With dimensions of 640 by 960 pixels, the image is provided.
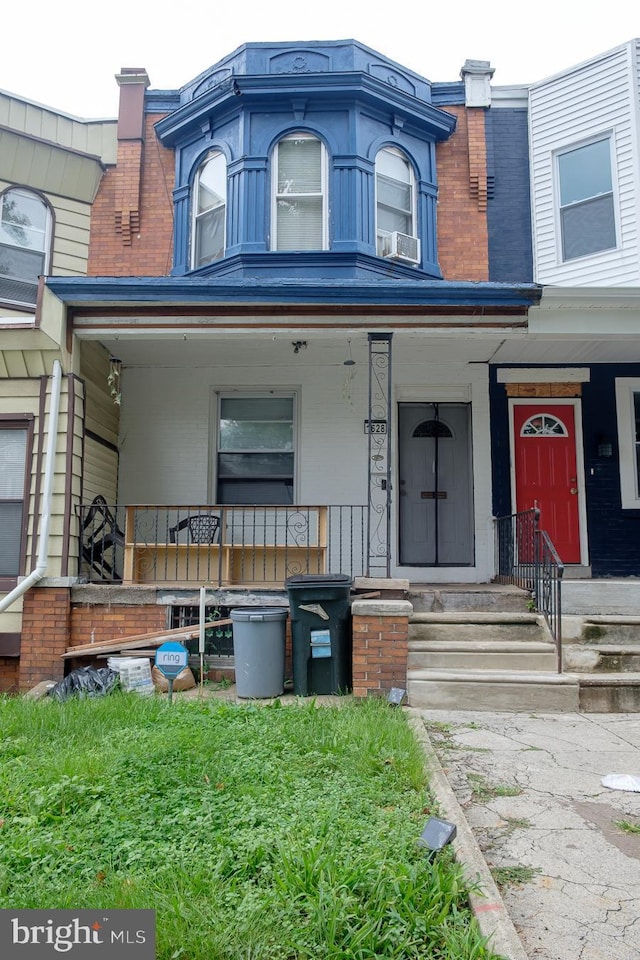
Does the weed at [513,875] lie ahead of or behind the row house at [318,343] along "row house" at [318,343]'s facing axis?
ahead

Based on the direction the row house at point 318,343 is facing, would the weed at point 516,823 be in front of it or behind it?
in front

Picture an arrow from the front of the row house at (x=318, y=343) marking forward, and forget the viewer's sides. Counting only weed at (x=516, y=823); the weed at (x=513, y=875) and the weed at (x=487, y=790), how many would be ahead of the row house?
3

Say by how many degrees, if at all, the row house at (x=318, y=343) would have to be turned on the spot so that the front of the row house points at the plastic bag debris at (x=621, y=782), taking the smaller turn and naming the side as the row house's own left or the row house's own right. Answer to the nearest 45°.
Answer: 0° — it already faces it

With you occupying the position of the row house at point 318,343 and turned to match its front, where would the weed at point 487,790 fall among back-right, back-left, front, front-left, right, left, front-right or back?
front

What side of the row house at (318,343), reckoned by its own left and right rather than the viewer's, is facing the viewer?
front

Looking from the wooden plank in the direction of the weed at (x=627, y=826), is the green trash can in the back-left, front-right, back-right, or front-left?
front-left

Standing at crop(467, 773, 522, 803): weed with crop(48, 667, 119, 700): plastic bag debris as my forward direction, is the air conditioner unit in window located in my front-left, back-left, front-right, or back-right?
front-right
